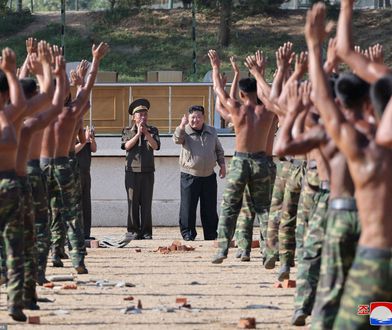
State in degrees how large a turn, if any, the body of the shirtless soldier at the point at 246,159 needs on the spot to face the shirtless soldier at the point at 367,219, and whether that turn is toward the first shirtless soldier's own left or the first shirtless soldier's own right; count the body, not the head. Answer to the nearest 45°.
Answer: approximately 180°

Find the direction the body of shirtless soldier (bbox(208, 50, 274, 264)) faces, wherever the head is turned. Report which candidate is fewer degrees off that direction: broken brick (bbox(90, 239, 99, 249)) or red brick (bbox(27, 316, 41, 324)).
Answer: the broken brick

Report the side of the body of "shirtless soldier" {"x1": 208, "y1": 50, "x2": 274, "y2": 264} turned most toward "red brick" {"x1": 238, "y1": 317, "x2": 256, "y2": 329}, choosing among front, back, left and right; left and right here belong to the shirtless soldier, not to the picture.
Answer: back

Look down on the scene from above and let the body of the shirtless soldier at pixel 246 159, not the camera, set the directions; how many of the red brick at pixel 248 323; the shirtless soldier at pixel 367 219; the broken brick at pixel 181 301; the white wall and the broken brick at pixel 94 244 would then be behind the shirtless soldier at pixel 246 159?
3

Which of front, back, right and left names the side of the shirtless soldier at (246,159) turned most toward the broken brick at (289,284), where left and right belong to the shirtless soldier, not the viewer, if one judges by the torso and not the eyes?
back

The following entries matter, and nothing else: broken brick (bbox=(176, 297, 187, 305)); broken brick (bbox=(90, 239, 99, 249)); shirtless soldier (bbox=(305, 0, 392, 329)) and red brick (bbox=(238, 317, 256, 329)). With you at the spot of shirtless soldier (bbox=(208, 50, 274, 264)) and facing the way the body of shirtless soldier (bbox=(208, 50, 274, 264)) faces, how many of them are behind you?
3

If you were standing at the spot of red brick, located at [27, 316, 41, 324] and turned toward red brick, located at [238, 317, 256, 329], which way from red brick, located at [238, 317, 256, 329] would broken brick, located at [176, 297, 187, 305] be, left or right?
left

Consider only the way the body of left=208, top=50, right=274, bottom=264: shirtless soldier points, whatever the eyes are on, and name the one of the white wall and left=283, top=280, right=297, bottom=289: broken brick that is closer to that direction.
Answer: the white wall

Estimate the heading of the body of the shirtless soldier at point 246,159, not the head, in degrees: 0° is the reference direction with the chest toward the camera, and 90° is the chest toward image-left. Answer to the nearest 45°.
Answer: approximately 180°

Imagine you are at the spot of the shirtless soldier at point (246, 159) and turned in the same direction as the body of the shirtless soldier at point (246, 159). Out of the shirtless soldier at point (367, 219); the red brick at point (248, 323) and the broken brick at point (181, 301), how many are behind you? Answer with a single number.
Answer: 3

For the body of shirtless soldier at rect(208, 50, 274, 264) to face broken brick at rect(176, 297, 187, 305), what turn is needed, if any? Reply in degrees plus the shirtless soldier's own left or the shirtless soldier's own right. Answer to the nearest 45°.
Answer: approximately 180°
